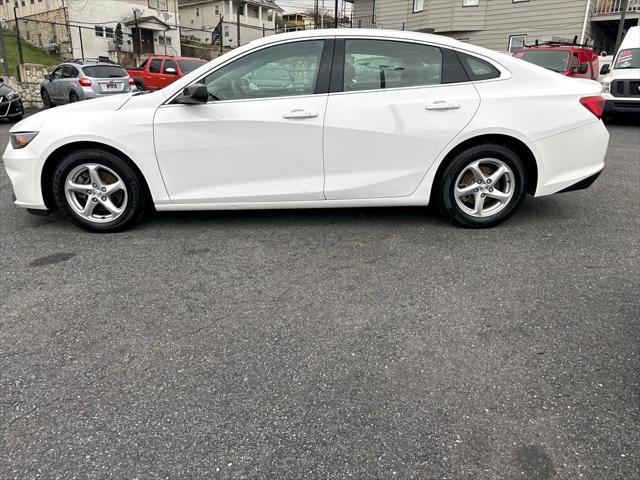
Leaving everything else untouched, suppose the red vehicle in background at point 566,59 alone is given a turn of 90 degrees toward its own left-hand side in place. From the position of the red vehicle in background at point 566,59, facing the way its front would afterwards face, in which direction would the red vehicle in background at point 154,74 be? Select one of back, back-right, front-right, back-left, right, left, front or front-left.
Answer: back-right

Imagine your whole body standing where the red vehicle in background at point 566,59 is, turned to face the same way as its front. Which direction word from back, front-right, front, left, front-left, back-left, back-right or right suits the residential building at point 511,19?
back-right

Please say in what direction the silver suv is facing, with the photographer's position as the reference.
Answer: facing away from the viewer and to the left of the viewer

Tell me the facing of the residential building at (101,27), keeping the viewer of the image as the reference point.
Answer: facing the viewer and to the right of the viewer

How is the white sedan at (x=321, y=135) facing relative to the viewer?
to the viewer's left

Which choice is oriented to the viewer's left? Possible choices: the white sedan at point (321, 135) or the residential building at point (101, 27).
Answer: the white sedan

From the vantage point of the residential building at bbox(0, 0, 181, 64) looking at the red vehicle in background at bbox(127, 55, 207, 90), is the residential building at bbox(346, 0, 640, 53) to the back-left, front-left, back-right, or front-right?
front-left

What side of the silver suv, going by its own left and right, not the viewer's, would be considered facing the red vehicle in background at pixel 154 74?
right

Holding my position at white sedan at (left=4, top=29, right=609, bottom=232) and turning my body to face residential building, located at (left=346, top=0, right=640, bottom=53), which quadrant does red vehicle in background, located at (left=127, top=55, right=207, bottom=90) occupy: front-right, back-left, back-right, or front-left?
front-left

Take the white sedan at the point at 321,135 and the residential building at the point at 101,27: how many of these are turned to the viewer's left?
1

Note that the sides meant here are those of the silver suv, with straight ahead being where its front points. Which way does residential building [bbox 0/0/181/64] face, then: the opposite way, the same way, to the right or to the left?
the opposite way

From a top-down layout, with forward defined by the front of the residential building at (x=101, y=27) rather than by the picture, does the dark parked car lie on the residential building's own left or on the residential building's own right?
on the residential building's own right

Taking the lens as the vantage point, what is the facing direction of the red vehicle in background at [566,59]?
facing the viewer and to the left of the viewer

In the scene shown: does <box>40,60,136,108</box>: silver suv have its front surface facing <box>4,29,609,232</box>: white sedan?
no

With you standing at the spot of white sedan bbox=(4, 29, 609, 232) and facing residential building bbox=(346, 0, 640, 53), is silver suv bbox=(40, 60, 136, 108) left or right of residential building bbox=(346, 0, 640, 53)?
left
